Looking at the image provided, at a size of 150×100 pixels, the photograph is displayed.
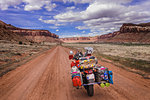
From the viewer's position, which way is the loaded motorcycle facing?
facing away from the viewer
